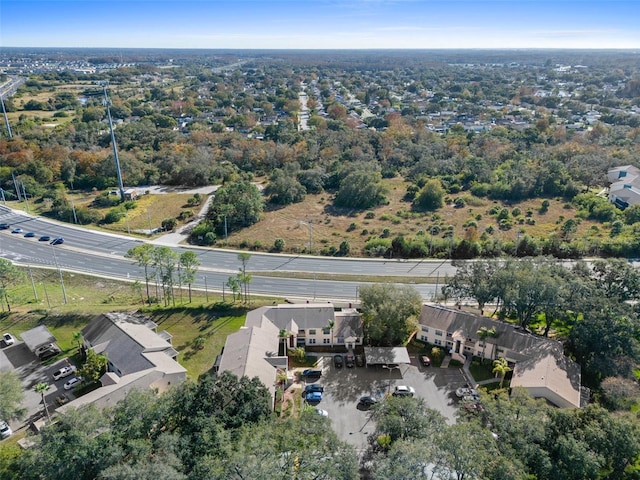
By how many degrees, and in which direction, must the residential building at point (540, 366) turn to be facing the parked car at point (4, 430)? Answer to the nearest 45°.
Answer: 0° — it already faces it

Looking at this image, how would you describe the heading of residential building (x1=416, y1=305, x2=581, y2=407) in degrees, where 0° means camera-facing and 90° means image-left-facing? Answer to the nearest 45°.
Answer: approximately 45°

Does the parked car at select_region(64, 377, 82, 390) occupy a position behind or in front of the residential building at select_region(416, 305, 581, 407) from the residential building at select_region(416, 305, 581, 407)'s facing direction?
in front

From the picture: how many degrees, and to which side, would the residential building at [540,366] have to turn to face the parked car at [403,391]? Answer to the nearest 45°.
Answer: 0° — it already faces it

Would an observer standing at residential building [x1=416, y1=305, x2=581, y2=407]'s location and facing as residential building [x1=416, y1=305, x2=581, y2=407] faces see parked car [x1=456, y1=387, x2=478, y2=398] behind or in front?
in front

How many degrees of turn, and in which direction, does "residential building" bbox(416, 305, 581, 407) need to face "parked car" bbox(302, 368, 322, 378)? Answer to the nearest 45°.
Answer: approximately 45° to its right

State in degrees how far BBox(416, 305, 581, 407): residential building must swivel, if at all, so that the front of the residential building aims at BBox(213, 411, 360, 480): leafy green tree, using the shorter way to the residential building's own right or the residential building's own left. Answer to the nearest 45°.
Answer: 0° — it already faces it

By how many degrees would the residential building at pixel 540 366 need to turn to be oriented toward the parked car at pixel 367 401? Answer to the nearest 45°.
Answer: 0° — it already faces it
